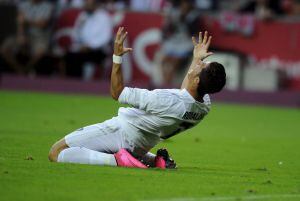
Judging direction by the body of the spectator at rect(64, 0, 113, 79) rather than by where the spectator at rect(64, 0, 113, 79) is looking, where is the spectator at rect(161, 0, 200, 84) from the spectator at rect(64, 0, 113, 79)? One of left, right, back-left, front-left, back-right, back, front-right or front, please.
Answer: back-left

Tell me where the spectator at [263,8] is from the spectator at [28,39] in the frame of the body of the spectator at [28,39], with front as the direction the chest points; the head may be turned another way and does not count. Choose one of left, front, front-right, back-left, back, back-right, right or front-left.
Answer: back-left

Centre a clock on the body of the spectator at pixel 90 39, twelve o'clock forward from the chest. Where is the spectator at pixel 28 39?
the spectator at pixel 28 39 is roughly at 2 o'clock from the spectator at pixel 90 39.

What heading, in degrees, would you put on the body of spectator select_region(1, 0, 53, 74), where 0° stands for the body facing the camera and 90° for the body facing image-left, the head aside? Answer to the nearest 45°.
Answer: approximately 45°

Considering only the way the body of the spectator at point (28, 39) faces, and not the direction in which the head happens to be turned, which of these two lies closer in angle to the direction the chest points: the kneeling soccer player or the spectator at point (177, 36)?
the kneeling soccer player

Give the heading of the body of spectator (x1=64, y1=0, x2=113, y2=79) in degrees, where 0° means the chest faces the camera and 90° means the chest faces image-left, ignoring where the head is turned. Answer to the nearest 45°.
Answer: approximately 45°

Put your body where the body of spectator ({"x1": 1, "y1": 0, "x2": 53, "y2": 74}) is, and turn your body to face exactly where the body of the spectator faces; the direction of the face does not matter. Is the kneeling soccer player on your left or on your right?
on your left
